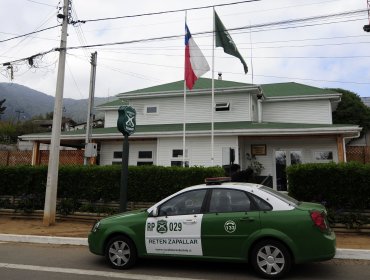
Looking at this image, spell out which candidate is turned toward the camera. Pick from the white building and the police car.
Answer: the white building

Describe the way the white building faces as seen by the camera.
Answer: facing the viewer

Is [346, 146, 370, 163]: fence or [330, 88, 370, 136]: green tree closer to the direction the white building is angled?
the fence

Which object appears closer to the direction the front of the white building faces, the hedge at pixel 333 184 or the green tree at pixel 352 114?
the hedge

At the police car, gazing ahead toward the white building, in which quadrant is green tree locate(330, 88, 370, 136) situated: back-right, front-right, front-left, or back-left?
front-right

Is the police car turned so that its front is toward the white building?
no

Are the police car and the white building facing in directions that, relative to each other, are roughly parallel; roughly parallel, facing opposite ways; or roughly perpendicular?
roughly perpendicular

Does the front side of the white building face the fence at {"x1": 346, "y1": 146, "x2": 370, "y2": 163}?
no

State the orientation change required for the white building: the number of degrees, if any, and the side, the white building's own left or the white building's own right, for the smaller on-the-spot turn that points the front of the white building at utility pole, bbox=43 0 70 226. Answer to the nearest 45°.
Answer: approximately 45° to the white building's own right

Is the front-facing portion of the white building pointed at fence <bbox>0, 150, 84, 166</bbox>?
no

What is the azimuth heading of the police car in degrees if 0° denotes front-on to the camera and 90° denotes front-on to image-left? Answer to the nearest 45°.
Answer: approximately 90°

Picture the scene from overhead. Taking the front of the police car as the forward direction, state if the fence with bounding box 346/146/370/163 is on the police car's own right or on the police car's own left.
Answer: on the police car's own right

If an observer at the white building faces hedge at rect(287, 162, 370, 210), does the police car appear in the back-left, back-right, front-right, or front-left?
front-right

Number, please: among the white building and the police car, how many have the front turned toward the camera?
1

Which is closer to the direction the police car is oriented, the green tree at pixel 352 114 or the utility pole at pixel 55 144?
the utility pole

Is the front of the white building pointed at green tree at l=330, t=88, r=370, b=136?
no
